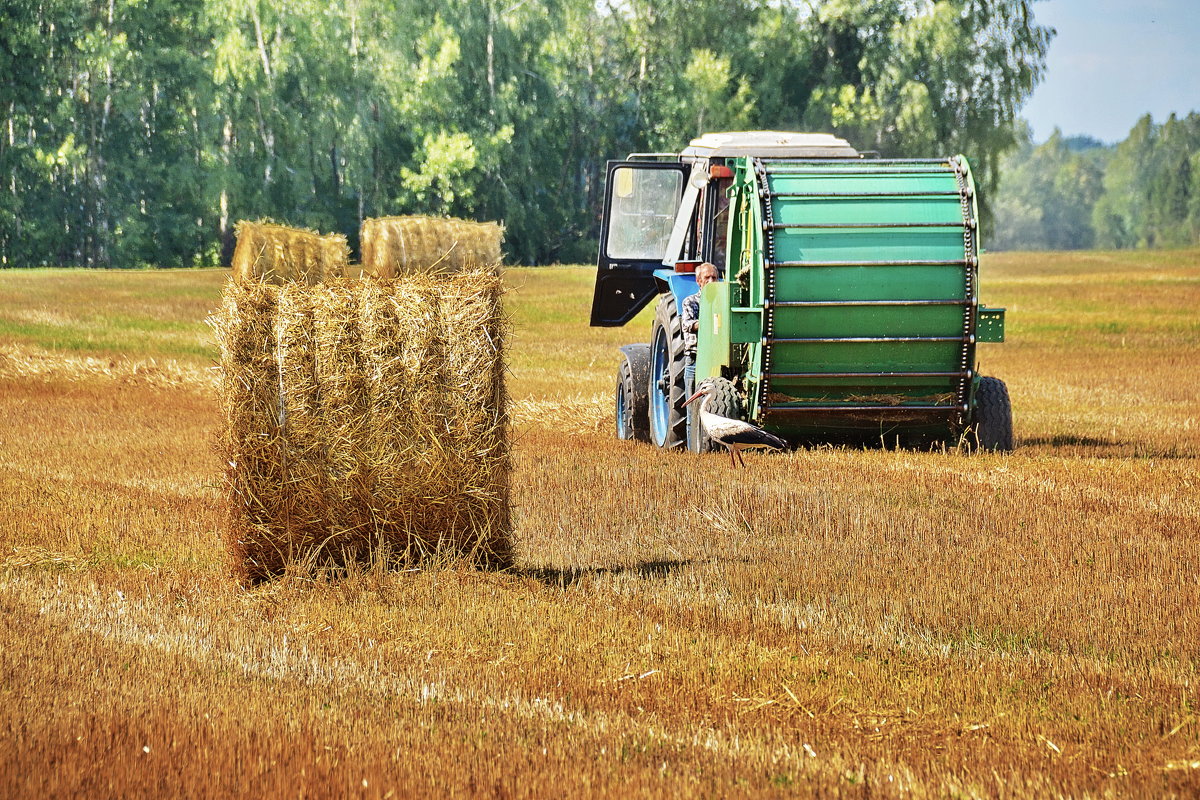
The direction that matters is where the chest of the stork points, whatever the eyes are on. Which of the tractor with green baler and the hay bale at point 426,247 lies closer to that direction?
the hay bale

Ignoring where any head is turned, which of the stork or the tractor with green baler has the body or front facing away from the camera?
the tractor with green baler

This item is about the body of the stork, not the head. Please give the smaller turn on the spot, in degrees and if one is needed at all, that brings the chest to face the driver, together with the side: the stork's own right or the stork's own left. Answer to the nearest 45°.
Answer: approximately 90° to the stork's own right

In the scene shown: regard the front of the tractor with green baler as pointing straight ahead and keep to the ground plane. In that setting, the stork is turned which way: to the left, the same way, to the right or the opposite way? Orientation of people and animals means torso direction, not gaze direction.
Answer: to the left

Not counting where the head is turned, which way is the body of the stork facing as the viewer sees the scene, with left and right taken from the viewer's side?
facing to the left of the viewer

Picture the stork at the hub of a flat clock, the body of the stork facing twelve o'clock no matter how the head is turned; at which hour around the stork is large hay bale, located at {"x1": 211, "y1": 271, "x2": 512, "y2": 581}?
The large hay bale is roughly at 10 o'clock from the stork.

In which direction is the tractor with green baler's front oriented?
away from the camera

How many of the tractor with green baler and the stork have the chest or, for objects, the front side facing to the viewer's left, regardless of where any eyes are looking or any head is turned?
1

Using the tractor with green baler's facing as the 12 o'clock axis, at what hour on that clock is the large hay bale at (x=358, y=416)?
The large hay bale is roughly at 7 o'clock from the tractor with green baler.

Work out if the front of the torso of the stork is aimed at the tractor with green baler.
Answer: no
